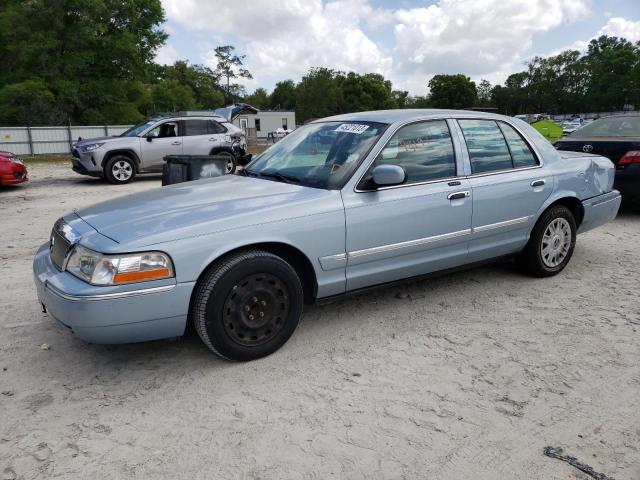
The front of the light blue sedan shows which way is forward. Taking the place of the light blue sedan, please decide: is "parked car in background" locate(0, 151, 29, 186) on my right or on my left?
on my right

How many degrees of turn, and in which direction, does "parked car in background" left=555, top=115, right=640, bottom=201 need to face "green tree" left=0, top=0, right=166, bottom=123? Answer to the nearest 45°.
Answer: approximately 90° to its left

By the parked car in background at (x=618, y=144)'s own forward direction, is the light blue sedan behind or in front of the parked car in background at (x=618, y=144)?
behind

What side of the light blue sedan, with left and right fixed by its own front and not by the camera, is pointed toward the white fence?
right

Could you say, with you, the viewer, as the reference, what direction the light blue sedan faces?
facing the viewer and to the left of the viewer

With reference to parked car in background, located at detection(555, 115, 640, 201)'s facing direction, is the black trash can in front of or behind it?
behind

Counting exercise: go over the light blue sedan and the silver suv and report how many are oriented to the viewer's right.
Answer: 0

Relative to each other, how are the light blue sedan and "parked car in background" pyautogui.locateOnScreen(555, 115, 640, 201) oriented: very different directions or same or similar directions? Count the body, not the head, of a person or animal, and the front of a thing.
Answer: very different directions

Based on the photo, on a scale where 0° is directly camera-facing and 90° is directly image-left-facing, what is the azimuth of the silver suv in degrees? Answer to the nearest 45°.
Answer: approximately 45°
